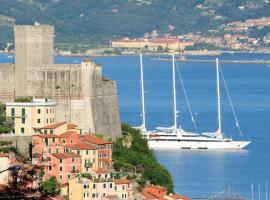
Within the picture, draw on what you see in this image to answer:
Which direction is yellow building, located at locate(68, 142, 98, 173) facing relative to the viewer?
toward the camera

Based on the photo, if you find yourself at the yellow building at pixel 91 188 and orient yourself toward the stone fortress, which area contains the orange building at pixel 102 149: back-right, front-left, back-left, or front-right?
front-right

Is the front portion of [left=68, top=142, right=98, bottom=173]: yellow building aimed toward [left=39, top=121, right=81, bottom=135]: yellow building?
no

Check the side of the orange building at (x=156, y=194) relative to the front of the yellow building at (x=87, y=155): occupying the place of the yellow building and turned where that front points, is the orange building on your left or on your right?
on your left

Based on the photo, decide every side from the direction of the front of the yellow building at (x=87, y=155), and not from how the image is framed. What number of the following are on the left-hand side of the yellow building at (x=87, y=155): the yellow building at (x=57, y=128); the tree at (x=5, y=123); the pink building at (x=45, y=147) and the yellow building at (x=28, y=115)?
0

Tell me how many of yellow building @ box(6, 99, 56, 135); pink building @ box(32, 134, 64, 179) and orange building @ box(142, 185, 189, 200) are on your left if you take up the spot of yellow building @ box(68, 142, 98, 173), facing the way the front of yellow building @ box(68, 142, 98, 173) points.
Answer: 1

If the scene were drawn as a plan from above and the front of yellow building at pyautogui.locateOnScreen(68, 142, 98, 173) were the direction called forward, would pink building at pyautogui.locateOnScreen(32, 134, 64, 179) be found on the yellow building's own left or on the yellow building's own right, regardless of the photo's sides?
on the yellow building's own right

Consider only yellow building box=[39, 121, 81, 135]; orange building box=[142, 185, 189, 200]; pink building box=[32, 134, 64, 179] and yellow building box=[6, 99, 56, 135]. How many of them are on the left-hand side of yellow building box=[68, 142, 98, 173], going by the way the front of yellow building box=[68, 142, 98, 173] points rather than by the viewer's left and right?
1

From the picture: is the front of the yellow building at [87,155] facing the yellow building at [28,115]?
no

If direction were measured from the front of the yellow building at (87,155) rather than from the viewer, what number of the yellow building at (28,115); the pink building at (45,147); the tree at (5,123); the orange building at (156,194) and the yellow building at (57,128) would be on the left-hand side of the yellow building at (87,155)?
1

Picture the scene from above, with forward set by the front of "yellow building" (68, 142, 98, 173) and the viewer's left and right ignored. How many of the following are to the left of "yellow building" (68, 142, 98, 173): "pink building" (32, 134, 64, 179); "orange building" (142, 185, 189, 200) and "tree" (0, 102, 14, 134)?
1

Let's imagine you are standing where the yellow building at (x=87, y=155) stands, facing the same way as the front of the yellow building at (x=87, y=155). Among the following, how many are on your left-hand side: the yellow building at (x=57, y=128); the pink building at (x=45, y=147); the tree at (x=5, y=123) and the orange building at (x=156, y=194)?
1
